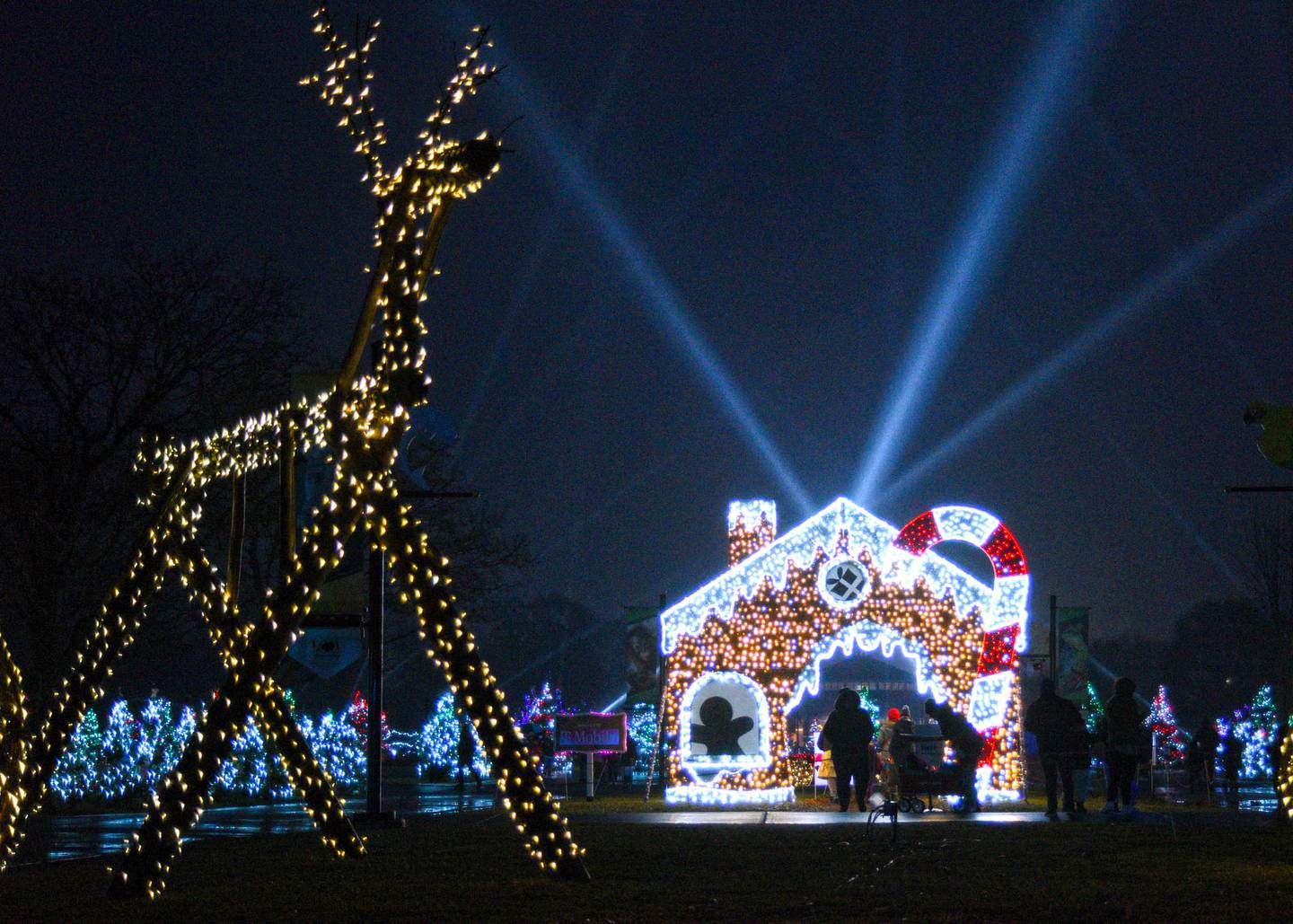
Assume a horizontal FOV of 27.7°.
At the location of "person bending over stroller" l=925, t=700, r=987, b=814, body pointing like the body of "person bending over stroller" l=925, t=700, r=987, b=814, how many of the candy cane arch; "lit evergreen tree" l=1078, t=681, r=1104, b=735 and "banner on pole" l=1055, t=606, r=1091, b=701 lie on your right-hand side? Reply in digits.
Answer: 3

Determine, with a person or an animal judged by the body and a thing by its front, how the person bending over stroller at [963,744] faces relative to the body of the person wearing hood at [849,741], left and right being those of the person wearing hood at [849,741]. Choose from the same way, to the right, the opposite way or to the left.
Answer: to the left

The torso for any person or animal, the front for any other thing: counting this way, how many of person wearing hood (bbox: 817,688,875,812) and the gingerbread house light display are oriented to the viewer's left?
0

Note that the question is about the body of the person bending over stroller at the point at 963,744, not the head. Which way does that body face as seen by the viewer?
to the viewer's left

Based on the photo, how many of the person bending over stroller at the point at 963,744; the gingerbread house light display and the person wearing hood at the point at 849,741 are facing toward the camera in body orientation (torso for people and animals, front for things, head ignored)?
1

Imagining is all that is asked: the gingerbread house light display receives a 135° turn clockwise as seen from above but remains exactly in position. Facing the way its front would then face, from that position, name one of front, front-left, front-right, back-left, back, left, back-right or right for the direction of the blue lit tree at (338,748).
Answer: front

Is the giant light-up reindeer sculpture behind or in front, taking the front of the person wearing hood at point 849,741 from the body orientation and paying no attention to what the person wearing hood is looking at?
behind

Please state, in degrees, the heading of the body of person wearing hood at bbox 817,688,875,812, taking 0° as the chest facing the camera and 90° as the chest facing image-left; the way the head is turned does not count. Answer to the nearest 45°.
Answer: approximately 180°

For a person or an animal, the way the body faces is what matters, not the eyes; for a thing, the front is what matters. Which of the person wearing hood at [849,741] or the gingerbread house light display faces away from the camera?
the person wearing hood

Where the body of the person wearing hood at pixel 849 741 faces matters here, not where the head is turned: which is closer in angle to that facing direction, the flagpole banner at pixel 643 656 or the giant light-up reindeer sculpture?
the flagpole banner

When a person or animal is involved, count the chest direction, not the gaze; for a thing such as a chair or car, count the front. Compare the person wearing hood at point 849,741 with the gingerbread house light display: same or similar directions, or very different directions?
very different directions

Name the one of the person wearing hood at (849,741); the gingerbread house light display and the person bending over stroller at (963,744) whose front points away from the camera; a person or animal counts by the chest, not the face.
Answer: the person wearing hood at (849,741)
